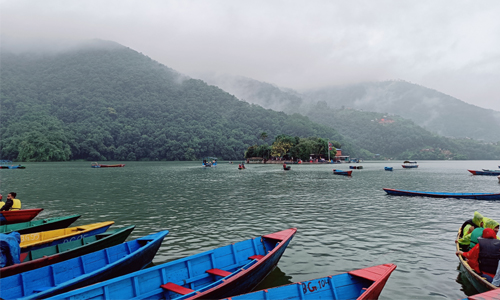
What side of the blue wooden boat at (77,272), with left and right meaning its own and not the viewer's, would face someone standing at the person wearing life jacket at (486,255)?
right

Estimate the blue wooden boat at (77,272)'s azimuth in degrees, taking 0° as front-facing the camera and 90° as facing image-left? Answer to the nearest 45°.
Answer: approximately 225°

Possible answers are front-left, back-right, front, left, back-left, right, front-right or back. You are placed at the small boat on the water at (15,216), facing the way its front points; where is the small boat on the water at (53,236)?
right

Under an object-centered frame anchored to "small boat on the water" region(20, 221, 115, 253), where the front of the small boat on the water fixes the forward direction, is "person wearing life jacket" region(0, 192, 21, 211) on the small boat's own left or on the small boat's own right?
on the small boat's own left

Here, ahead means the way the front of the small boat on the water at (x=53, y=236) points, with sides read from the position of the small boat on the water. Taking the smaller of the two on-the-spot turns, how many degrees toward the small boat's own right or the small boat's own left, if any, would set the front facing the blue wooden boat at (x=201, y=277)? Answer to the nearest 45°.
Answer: approximately 90° to the small boat's own right

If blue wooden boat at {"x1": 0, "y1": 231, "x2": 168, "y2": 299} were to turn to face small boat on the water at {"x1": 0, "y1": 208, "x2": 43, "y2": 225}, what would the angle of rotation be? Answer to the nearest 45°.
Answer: approximately 45° to its left

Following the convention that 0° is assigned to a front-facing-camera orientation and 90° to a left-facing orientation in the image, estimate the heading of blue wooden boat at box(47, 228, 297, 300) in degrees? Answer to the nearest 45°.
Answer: approximately 225°

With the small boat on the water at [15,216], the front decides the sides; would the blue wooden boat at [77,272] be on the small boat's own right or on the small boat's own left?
on the small boat's own right

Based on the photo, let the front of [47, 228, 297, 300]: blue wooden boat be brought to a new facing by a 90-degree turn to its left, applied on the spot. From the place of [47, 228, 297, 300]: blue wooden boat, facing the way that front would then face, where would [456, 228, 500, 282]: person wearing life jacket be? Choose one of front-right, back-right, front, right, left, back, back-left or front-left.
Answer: back-right

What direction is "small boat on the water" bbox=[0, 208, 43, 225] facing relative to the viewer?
to the viewer's right

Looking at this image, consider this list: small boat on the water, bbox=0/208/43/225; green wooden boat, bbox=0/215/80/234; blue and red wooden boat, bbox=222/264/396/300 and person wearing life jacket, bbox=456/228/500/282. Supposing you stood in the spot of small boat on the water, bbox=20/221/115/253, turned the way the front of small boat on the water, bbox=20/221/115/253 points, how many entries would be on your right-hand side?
2

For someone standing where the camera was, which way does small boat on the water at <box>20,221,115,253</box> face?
facing away from the viewer and to the right of the viewer

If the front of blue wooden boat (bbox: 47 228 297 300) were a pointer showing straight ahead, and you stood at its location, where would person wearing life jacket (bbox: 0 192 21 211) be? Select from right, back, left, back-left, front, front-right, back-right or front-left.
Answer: left

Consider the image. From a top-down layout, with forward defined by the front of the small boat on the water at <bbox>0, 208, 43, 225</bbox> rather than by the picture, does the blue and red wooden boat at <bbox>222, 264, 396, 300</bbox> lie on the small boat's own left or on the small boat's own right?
on the small boat's own right
